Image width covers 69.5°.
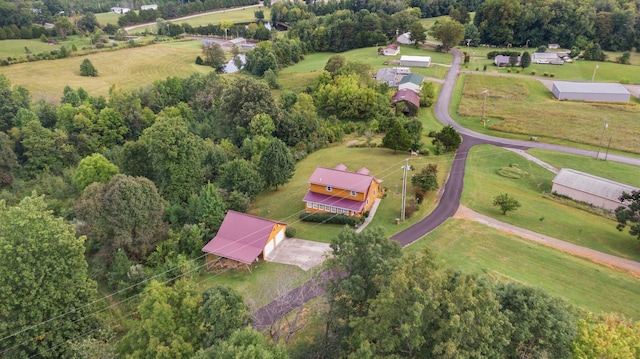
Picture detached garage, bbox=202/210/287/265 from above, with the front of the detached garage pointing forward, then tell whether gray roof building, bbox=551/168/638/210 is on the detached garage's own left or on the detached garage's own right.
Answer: on the detached garage's own left

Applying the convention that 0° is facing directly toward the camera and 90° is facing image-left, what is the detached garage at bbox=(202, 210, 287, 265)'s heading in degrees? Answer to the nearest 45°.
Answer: approximately 315°

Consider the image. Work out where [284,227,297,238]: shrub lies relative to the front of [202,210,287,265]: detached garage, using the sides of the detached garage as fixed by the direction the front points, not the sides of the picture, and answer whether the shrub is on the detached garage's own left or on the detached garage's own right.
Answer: on the detached garage's own left

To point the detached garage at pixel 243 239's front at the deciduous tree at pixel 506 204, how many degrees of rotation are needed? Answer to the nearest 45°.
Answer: approximately 45° to its left

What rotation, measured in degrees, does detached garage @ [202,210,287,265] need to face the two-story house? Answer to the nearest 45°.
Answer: approximately 90° to its left
